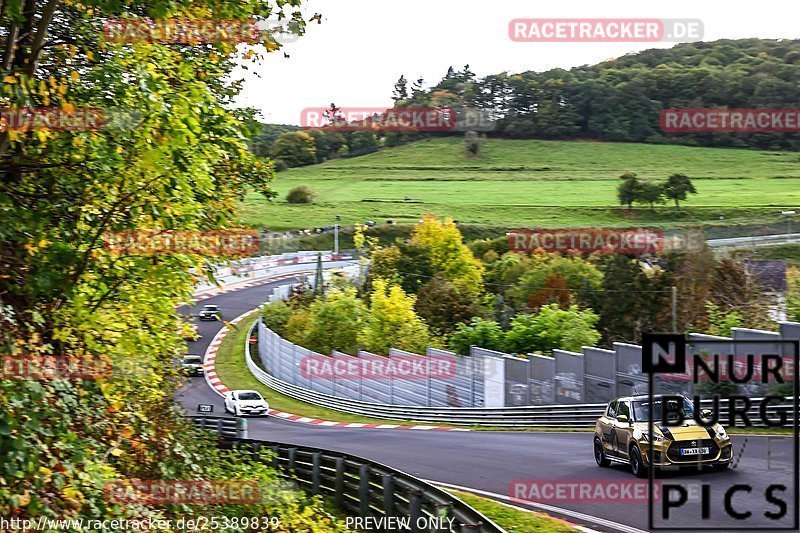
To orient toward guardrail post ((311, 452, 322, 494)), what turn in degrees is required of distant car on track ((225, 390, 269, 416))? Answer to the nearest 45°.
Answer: approximately 45° to its right

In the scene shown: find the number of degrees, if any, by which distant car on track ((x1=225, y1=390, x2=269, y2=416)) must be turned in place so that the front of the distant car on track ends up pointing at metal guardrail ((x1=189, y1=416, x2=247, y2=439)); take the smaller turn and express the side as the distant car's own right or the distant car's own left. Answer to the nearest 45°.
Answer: approximately 45° to the distant car's own right

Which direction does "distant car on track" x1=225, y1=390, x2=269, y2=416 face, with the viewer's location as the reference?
facing the viewer and to the right of the viewer

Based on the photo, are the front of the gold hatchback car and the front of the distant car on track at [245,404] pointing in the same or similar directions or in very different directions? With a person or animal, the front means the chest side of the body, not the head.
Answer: same or similar directions

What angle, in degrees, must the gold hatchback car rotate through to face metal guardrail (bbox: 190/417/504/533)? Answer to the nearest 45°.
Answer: approximately 90° to its right

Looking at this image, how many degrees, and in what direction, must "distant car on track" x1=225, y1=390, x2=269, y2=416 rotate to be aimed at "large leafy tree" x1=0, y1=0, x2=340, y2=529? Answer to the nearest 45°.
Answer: approximately 45° to its right

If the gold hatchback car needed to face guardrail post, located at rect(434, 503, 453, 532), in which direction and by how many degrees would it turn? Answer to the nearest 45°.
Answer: approximately 45° to its right

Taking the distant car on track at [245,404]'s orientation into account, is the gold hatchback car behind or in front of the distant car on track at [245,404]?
in front

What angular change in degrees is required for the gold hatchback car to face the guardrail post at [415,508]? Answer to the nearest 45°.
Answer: approximately 90° to its right

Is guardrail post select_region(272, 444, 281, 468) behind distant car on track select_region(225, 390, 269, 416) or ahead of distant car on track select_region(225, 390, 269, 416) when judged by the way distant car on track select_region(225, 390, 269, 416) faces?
ahead

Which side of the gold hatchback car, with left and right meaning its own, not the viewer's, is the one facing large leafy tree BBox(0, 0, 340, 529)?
right

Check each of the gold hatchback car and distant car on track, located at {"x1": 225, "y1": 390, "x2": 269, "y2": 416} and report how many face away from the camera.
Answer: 0
